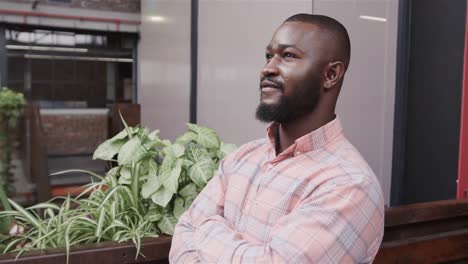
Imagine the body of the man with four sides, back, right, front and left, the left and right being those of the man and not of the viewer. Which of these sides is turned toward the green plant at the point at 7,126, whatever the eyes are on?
right

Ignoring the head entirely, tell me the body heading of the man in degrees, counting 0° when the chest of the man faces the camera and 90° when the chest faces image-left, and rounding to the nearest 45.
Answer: approximately 45°

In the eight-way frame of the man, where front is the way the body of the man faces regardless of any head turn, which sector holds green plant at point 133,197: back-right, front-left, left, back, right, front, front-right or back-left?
right

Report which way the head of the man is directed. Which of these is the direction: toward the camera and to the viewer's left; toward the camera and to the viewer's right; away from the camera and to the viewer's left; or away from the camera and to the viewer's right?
toward the camera and to the viewer's left

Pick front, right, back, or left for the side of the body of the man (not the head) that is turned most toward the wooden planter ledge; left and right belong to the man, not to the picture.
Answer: back
